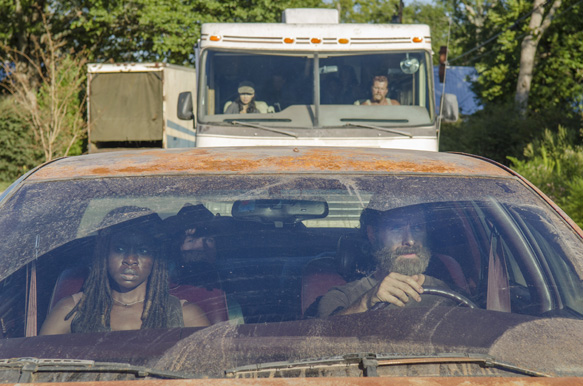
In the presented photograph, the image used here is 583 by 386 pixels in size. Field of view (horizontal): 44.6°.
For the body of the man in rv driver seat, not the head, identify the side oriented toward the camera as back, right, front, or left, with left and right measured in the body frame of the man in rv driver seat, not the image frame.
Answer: front

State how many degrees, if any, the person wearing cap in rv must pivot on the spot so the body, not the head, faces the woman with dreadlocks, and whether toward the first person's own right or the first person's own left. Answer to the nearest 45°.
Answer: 0° — they already face them

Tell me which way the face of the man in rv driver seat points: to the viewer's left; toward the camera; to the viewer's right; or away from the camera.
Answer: toward the camera

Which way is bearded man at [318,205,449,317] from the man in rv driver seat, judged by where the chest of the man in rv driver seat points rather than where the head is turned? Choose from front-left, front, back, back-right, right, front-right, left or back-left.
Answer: front

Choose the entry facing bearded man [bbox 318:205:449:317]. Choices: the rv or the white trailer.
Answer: the rv

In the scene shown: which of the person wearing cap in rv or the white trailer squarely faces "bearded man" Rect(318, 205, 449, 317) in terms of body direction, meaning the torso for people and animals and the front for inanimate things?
the person wearing cap in rv

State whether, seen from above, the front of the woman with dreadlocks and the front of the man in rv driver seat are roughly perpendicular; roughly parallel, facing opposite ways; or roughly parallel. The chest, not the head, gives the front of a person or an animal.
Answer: roughly parallel

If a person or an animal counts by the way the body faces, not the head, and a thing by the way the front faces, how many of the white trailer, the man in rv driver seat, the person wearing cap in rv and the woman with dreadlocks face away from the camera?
1

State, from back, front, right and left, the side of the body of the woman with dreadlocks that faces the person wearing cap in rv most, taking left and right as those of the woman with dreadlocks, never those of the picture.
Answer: back

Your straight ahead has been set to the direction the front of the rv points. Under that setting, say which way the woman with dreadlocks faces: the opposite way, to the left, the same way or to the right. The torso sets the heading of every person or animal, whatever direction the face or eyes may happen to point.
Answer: the same way

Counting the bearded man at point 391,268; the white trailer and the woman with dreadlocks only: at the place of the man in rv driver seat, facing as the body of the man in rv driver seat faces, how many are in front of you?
2

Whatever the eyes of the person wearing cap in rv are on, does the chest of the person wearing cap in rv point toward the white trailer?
no

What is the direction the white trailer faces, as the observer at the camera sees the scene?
facing away from the viewer

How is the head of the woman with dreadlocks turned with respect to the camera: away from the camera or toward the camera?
toward the camera

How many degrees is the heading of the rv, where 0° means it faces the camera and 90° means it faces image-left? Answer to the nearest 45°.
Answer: approximately 0°

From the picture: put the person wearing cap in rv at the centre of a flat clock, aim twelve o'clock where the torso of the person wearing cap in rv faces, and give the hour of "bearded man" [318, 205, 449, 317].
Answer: The bearded man is roughly at 12 o'clock from the person wearing cap in rv.

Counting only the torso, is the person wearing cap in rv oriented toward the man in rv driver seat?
no
